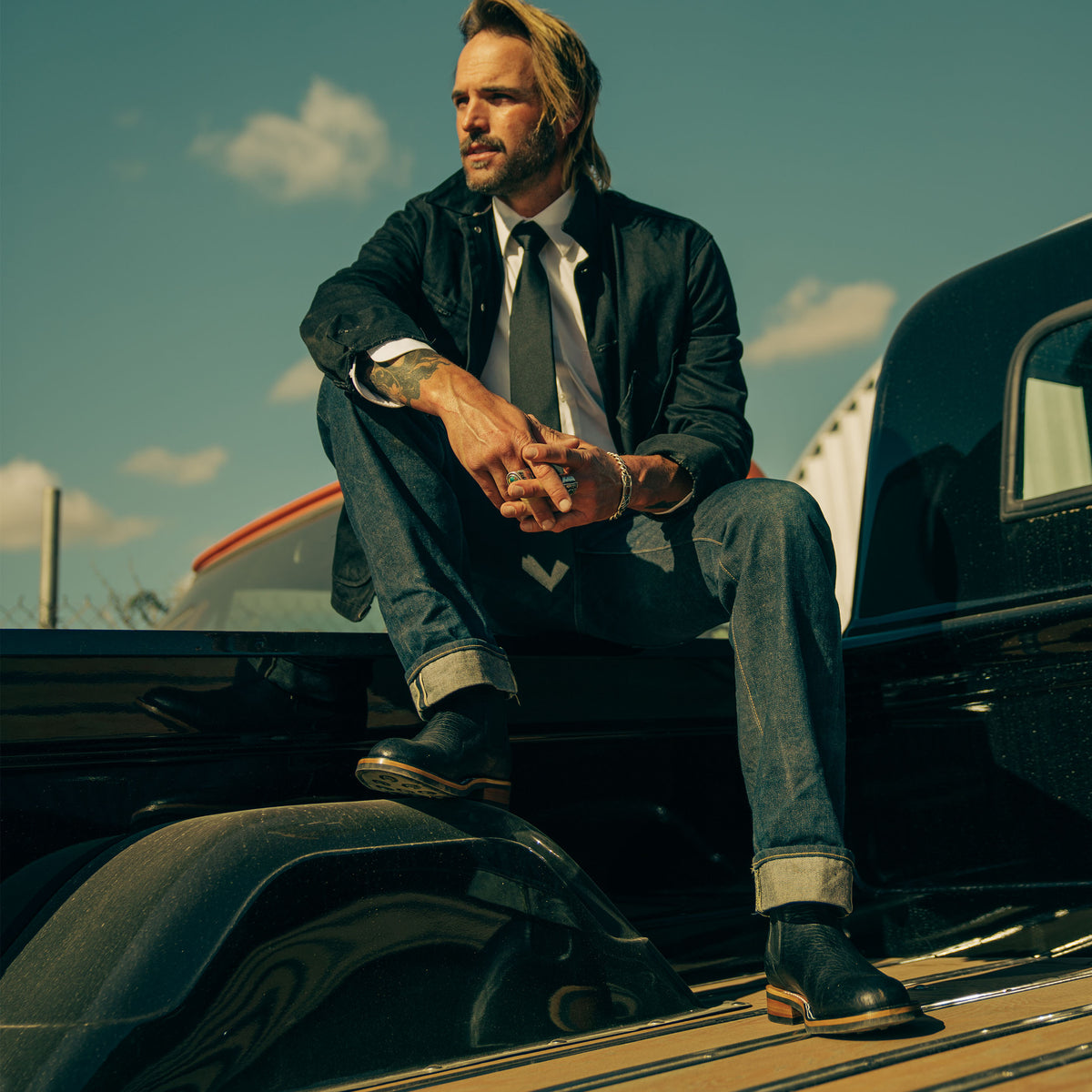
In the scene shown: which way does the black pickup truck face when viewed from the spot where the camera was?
facing away from the viewer and to the right of the viewer
